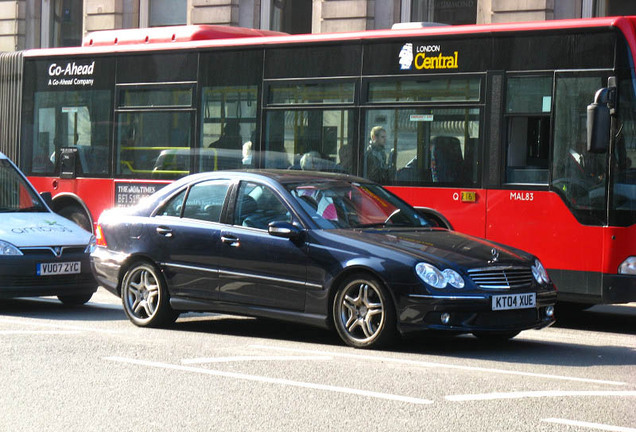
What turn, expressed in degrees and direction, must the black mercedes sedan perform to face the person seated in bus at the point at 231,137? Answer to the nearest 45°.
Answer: approximately 135° to its left

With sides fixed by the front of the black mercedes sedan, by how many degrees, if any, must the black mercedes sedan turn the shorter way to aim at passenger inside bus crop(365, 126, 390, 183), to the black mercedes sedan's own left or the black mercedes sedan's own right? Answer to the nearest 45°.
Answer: approximately 135° to the black mercedes sedan's own left

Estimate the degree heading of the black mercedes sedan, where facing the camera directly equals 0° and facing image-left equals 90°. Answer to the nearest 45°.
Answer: approximately 315°

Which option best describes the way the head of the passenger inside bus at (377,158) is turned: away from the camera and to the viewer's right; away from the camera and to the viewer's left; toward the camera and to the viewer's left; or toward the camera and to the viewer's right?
toward the camera and to the viewer's right
